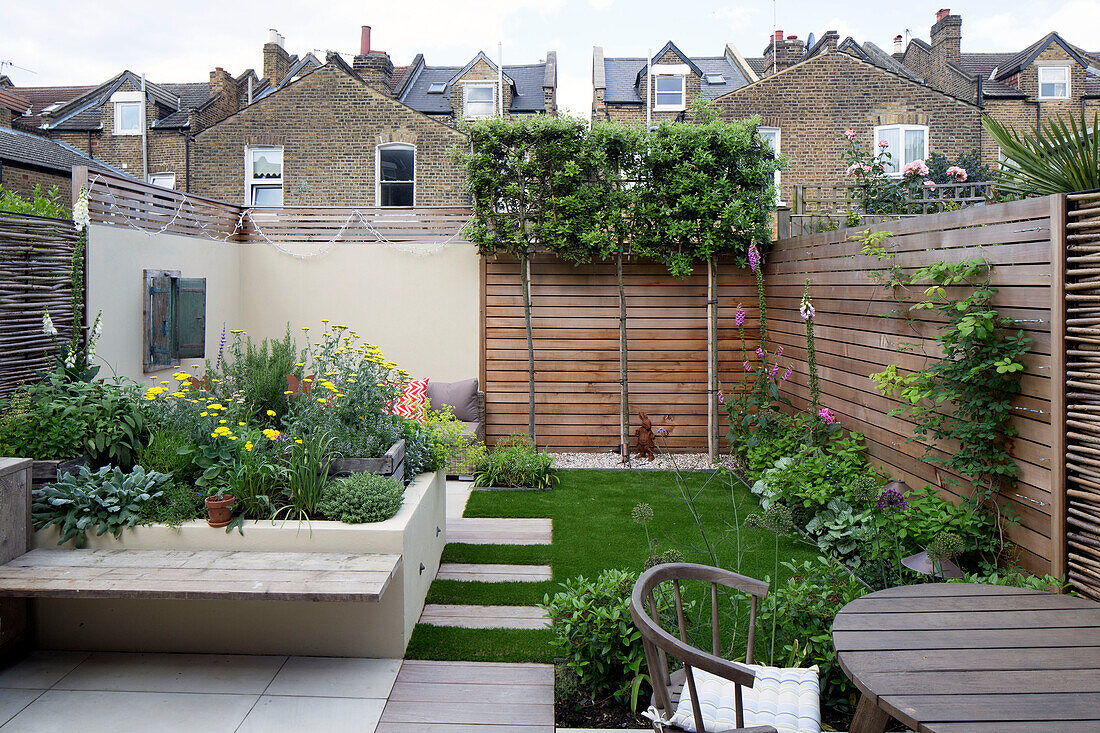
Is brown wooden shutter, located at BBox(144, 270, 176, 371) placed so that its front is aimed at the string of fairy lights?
no

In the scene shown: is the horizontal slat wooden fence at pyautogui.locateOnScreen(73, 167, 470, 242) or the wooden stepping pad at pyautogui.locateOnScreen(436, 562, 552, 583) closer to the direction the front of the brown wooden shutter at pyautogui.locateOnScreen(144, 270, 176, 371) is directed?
the wooden stepping pad

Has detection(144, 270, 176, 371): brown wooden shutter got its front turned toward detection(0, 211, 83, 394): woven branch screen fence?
no

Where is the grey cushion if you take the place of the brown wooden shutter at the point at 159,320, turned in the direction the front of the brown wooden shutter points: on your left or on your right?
on your left

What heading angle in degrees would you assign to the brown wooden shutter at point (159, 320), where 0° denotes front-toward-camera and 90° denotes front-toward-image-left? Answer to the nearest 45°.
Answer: approximately 315°

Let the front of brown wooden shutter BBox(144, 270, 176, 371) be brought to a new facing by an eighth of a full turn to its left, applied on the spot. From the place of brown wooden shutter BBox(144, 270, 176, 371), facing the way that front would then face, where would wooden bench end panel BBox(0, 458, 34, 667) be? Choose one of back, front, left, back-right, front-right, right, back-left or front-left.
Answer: right

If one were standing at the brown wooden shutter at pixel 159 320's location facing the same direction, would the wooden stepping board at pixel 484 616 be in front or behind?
in front

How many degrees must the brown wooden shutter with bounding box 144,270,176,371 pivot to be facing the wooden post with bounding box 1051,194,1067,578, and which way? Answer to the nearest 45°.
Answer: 0° — it already faces it

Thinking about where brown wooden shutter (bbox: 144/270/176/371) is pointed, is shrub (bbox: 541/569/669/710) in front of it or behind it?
in front

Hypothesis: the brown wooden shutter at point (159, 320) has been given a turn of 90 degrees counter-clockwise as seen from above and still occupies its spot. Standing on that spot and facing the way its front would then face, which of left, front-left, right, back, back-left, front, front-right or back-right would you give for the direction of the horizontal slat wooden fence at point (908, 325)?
right

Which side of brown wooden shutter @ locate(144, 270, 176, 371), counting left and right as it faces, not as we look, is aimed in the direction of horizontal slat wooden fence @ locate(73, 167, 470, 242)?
left

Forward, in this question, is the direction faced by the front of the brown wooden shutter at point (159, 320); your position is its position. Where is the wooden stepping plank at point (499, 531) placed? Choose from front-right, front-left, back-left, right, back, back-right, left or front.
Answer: front

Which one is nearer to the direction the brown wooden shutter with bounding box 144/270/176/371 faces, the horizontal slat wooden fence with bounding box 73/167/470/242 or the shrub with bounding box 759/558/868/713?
the shrub

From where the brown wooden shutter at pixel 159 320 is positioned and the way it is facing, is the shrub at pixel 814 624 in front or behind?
in front

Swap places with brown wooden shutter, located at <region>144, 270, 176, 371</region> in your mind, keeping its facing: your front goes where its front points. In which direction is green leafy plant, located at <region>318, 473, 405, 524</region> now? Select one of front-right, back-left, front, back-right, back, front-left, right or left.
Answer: front-right

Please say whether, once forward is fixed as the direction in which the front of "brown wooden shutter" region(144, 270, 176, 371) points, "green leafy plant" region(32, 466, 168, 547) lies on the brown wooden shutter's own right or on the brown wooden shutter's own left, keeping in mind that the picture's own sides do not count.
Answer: on the brown wooden shutter's own right
